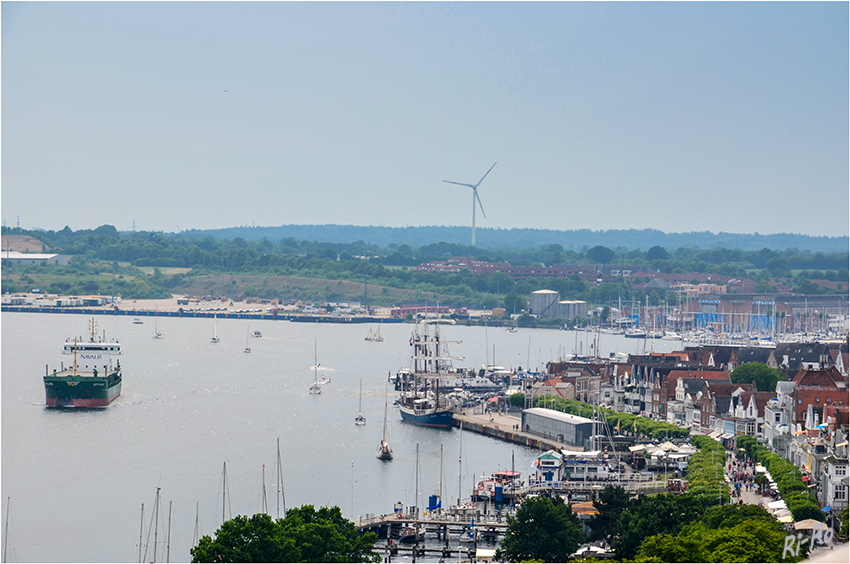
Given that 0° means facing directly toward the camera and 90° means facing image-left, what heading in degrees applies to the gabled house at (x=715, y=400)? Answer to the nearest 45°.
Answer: approximately 45°

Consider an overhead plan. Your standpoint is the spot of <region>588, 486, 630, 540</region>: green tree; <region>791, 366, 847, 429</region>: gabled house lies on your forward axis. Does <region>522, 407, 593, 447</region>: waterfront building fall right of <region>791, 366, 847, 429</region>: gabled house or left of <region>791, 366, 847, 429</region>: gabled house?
left

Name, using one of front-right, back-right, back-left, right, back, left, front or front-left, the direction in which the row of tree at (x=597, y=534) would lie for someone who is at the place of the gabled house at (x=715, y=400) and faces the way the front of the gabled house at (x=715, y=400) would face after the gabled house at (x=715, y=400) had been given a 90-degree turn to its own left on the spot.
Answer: front-right

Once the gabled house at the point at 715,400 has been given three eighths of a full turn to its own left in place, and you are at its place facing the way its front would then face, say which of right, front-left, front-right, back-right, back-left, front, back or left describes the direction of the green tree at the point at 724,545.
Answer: right

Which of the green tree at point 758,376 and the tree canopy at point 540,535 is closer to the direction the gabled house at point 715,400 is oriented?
the tree canopy

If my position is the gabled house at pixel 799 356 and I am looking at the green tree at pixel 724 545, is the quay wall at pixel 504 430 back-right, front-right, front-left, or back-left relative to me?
front-right

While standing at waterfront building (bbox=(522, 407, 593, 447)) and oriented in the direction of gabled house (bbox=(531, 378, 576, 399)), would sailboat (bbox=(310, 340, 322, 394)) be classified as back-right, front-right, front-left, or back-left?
front-left

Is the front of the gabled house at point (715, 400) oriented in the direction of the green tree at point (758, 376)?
no

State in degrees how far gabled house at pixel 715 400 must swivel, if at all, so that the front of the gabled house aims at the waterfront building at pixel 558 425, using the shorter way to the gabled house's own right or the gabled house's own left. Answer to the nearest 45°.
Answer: approximately 45° to the gabled house's own right

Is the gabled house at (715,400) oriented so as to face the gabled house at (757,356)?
no

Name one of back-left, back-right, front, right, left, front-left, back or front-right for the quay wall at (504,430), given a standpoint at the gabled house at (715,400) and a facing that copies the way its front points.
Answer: front-right

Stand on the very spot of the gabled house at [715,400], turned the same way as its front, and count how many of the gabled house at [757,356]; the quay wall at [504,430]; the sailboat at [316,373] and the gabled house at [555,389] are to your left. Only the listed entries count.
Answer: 0
